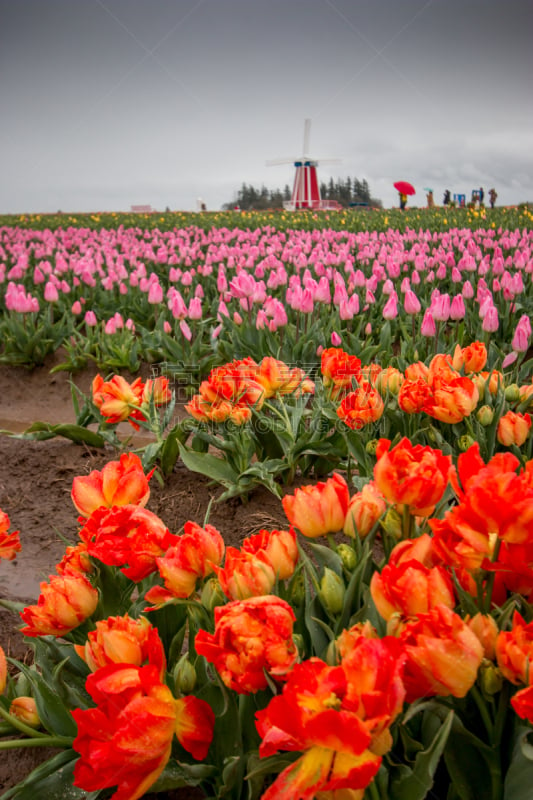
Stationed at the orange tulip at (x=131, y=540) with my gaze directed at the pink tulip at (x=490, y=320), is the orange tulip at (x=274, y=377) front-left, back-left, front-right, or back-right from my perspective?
front-left

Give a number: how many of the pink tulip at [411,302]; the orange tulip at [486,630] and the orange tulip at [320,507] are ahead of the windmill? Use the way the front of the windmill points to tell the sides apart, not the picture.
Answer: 3

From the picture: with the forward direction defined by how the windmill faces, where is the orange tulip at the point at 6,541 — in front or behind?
in front

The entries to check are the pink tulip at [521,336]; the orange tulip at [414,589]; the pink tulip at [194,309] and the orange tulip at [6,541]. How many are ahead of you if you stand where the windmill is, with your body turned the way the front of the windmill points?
4

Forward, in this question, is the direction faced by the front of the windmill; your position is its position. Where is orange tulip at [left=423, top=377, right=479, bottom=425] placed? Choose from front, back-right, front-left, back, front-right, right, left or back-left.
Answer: front

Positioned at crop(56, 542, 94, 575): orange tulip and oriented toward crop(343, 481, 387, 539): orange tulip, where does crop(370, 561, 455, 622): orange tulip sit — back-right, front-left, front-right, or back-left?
front-right

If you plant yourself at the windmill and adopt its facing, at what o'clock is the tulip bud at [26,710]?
The tulip bud is roughly at 12 o'clock from the windmill.

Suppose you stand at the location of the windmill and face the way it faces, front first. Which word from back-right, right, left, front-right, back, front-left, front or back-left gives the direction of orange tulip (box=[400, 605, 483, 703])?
front

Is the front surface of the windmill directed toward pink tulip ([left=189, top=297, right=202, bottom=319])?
yes

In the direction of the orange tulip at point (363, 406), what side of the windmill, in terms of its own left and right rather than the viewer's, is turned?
front

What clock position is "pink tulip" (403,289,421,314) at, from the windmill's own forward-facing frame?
The pink tulip is roughly at 12 o'clock from the windmill.

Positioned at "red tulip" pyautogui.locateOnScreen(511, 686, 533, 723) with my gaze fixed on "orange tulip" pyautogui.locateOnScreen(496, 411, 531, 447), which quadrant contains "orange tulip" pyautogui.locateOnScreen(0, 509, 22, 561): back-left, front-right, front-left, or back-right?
front-left

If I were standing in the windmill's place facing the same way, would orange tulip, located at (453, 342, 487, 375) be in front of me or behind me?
in front

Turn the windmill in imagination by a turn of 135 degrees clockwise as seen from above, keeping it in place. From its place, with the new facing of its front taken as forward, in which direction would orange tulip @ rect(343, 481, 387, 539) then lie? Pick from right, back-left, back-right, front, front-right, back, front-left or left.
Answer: back-left

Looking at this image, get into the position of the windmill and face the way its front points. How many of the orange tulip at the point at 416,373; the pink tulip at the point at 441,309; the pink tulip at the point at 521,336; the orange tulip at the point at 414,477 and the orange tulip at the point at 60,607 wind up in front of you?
5

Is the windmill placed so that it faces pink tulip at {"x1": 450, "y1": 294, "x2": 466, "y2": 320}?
yes

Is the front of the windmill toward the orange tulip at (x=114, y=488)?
yes

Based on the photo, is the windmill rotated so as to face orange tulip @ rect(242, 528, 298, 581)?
yes

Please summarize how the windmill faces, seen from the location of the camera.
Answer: facing the viewer

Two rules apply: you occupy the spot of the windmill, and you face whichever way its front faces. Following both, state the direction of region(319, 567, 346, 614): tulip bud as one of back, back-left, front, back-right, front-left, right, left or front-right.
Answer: front

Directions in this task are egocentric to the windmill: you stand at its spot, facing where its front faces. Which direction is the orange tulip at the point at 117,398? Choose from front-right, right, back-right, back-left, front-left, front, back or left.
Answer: front

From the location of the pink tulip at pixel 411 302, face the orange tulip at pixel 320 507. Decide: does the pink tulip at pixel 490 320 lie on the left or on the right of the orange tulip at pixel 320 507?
left

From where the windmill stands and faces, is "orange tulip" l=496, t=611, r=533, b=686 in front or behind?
in front
